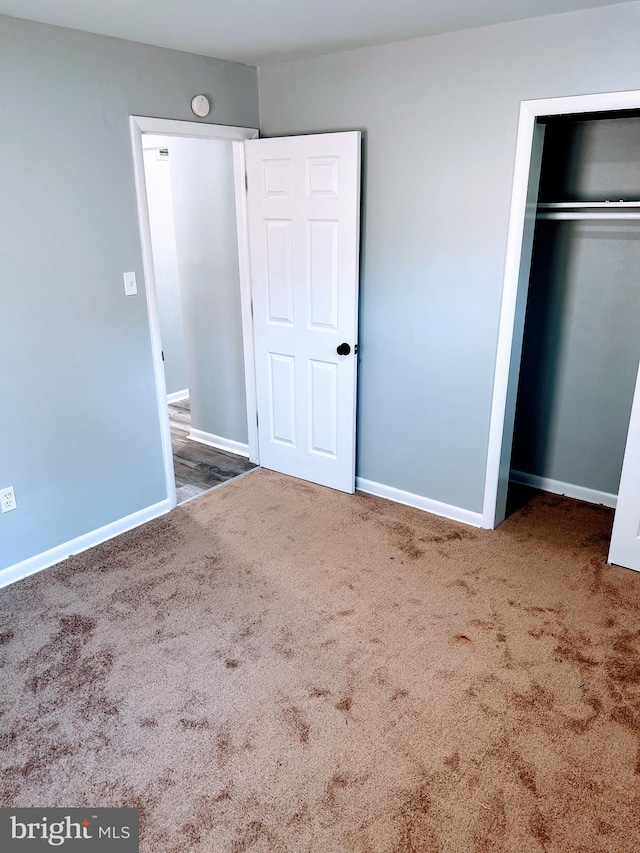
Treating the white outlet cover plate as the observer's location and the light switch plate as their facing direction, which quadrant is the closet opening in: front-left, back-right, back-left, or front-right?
front-right

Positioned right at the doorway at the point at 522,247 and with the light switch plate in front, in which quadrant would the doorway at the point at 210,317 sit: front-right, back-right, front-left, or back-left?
front-right

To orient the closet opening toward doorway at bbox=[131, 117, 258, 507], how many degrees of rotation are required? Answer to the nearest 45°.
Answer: approximately 45° to its right

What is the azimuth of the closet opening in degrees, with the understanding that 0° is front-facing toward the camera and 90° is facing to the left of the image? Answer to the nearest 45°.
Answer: approximately 45°

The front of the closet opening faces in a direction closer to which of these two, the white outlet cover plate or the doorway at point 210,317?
the white outlet cover plate

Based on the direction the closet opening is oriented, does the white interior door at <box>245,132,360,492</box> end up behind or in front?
in front

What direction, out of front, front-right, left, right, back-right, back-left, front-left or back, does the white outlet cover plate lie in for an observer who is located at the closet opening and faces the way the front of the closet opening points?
front

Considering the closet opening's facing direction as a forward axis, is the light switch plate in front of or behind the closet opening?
in front
